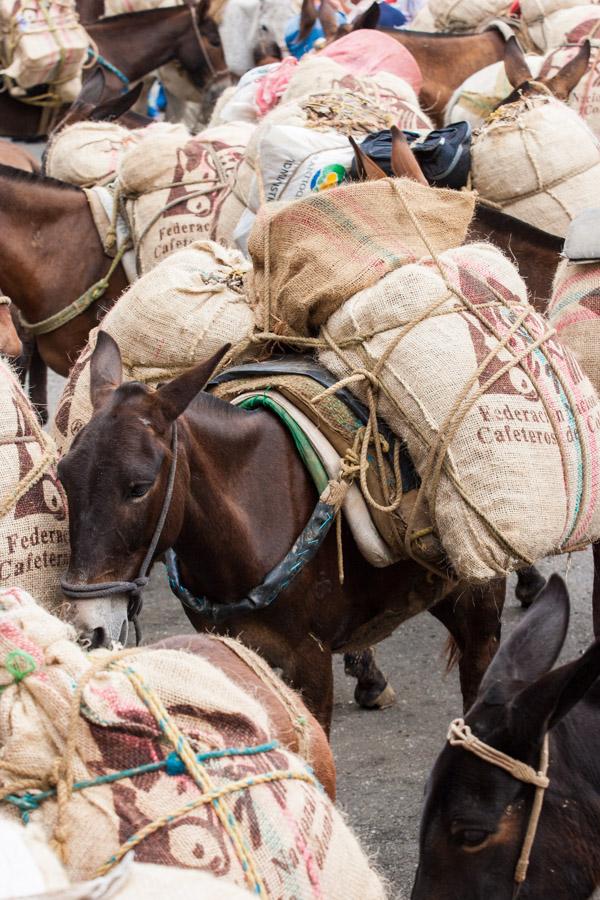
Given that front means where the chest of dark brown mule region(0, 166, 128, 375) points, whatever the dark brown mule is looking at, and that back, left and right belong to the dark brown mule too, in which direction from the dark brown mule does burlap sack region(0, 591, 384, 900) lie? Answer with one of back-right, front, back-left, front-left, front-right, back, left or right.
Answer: left

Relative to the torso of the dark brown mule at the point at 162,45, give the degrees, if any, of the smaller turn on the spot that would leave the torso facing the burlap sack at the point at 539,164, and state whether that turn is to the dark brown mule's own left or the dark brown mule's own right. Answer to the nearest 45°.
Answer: approximately 90° to the dark brown mule's own right

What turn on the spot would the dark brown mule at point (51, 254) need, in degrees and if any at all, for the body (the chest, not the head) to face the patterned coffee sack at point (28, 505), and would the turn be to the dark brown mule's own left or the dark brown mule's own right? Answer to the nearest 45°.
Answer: approximately 90° to the dark brown mule's own left

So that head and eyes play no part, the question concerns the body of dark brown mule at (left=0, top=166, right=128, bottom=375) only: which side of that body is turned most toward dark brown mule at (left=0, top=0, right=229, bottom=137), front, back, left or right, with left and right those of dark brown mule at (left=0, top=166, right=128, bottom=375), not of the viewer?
right

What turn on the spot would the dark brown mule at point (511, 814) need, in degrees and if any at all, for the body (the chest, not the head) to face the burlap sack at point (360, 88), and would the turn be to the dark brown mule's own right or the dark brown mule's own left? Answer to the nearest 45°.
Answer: approximately 135° to the dark brown mule's own right

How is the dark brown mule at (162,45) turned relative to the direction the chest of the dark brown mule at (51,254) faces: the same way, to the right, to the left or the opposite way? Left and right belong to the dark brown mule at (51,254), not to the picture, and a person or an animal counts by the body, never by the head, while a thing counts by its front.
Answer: the opposite way

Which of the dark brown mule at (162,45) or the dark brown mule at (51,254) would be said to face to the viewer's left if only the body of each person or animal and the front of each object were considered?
the dark brown mule at (51,254)

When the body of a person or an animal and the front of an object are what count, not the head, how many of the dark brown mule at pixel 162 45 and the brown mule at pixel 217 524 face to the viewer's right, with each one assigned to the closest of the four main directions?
1

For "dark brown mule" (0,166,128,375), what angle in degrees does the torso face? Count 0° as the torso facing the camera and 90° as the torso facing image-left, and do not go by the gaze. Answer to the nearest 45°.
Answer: approximately 90°

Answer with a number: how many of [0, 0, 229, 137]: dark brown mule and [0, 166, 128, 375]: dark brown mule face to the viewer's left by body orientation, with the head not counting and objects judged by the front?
1

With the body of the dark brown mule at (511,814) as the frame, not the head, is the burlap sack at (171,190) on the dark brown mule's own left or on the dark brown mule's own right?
on the dark brown mule's own right

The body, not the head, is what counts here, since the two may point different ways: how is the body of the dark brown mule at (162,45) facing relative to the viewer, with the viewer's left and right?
facing to the right of the viewer

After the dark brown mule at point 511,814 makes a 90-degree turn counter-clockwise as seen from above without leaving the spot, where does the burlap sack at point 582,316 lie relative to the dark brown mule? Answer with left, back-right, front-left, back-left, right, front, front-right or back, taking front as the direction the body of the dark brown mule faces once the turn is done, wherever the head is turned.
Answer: back-left

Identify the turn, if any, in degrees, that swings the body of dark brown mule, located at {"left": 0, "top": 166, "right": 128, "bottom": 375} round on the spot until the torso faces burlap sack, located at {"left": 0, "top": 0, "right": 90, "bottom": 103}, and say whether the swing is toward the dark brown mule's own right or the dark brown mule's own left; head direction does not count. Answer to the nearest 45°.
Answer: approximately 90° to the dark brown mule's own right

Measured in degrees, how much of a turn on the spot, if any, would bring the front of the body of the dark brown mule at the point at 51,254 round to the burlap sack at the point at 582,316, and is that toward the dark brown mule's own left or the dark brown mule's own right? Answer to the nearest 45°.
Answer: approximately 135° to the dark brown mule's own left
